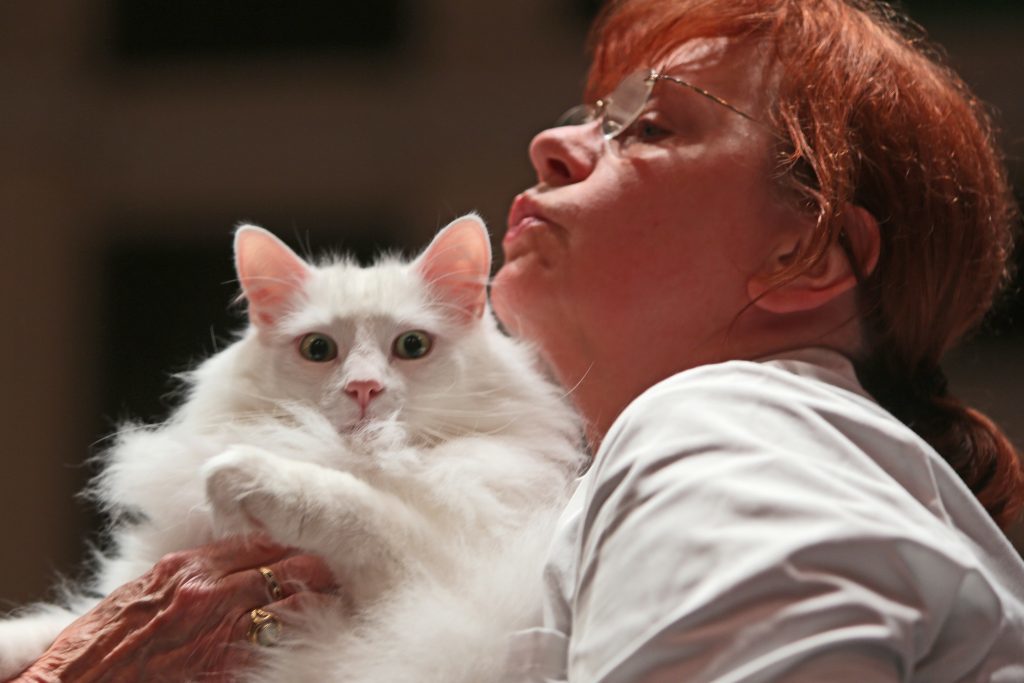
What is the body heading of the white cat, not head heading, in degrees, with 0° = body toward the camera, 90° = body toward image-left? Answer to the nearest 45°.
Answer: approximately 0°

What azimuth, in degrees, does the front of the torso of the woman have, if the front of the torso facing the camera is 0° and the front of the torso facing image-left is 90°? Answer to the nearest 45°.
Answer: approximately 90°

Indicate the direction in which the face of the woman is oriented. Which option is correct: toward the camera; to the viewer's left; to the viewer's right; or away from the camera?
to the viewer's left
